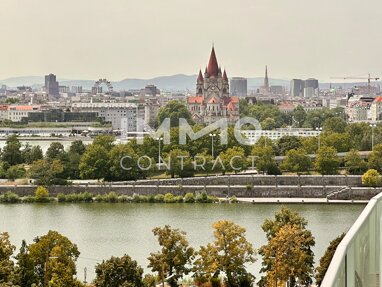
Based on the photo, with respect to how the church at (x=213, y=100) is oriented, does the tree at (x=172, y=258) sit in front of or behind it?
in front

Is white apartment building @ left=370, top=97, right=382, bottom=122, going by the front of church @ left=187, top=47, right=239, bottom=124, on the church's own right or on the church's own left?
on the church's own left

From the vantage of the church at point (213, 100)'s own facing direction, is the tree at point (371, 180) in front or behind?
in front

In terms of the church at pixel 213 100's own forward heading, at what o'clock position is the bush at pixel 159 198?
The bush is roughly at 12 o'clock from the church.

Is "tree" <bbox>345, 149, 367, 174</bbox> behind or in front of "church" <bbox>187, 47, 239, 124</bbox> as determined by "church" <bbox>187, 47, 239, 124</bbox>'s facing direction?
in front

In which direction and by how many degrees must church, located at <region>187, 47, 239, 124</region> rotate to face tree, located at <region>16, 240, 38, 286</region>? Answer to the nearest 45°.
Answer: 0° — it already faces it

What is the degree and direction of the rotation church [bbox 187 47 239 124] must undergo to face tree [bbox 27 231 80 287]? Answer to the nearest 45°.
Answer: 0° — it already faces it

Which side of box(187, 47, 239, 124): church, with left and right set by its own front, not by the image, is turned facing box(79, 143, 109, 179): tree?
front

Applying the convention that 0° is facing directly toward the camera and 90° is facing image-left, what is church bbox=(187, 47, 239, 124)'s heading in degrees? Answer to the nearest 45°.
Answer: approximately 0°

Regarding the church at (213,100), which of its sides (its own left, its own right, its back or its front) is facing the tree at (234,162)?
front

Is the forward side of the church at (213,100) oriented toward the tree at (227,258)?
yes

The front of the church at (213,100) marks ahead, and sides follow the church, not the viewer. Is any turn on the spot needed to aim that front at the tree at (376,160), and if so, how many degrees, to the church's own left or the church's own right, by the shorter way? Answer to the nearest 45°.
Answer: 0° — it already faces it
